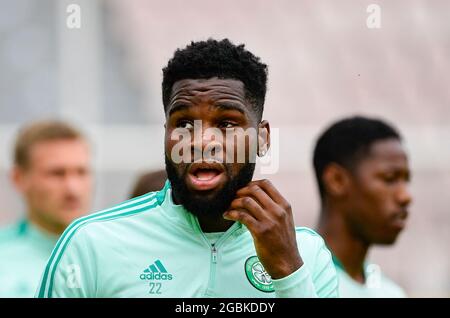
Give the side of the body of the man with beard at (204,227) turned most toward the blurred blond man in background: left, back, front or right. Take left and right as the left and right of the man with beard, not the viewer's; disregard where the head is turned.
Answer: back

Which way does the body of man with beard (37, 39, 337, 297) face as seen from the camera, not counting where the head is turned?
toward the camera

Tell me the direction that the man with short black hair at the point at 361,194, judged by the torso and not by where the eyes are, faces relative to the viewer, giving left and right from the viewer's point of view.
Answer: facing the viewer and to the right of the viewer

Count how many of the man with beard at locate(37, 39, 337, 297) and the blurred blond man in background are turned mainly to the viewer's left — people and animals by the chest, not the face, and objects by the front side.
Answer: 0

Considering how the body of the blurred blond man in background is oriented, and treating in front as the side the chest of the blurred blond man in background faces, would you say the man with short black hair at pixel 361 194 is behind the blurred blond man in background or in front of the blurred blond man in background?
in front

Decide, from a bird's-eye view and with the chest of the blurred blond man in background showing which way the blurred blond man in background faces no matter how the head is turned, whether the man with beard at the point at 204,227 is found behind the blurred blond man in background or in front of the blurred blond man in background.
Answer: in front

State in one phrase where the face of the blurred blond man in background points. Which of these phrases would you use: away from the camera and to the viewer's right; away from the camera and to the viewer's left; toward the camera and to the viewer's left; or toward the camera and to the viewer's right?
toward the camera and to the viewer's right

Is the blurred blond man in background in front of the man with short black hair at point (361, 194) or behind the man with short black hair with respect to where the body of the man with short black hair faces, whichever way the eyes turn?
behind
